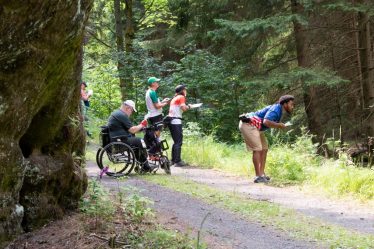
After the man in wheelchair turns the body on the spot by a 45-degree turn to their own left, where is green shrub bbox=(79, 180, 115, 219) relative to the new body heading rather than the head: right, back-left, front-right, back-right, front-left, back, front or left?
back-right

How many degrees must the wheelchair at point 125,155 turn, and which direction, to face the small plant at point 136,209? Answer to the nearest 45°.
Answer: approximately 90° to its right

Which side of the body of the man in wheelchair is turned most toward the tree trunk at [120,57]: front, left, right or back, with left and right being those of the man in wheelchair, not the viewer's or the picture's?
left

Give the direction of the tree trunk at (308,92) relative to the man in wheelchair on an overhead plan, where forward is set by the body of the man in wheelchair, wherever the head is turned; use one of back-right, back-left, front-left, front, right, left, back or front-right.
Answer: front-left

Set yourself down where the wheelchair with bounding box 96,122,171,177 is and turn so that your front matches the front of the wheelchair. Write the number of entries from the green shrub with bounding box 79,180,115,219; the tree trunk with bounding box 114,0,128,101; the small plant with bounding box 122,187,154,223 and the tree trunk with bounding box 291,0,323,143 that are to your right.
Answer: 2

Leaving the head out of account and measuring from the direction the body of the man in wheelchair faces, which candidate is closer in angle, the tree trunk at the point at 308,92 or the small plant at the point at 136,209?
the tree trunk

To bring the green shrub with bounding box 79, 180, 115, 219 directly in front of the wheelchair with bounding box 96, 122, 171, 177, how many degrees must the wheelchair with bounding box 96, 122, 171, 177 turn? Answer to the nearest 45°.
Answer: approximately 90° to its right

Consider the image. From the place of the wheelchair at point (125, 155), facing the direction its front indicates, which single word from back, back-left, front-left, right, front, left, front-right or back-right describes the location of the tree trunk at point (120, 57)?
left

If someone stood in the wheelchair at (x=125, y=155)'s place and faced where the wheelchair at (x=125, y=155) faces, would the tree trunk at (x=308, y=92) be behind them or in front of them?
in front

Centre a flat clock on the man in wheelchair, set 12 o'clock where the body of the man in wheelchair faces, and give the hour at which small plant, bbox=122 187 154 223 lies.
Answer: The small plant is roughly at 3 o'clock from the man in wheelchair.

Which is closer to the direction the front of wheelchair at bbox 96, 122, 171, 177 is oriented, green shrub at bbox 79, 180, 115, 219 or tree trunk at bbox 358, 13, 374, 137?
the tree trunk

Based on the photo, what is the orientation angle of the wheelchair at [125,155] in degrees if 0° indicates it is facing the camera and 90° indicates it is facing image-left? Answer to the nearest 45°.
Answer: approximately 270°

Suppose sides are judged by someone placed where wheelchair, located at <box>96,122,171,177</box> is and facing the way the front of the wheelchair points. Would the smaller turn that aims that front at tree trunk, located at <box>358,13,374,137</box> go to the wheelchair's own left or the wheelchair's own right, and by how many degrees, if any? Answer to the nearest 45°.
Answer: approximately 45° to the wheelchair's own left

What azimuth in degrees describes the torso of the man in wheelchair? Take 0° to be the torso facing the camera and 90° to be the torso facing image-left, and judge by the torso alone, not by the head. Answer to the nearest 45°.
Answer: approximately 270°
